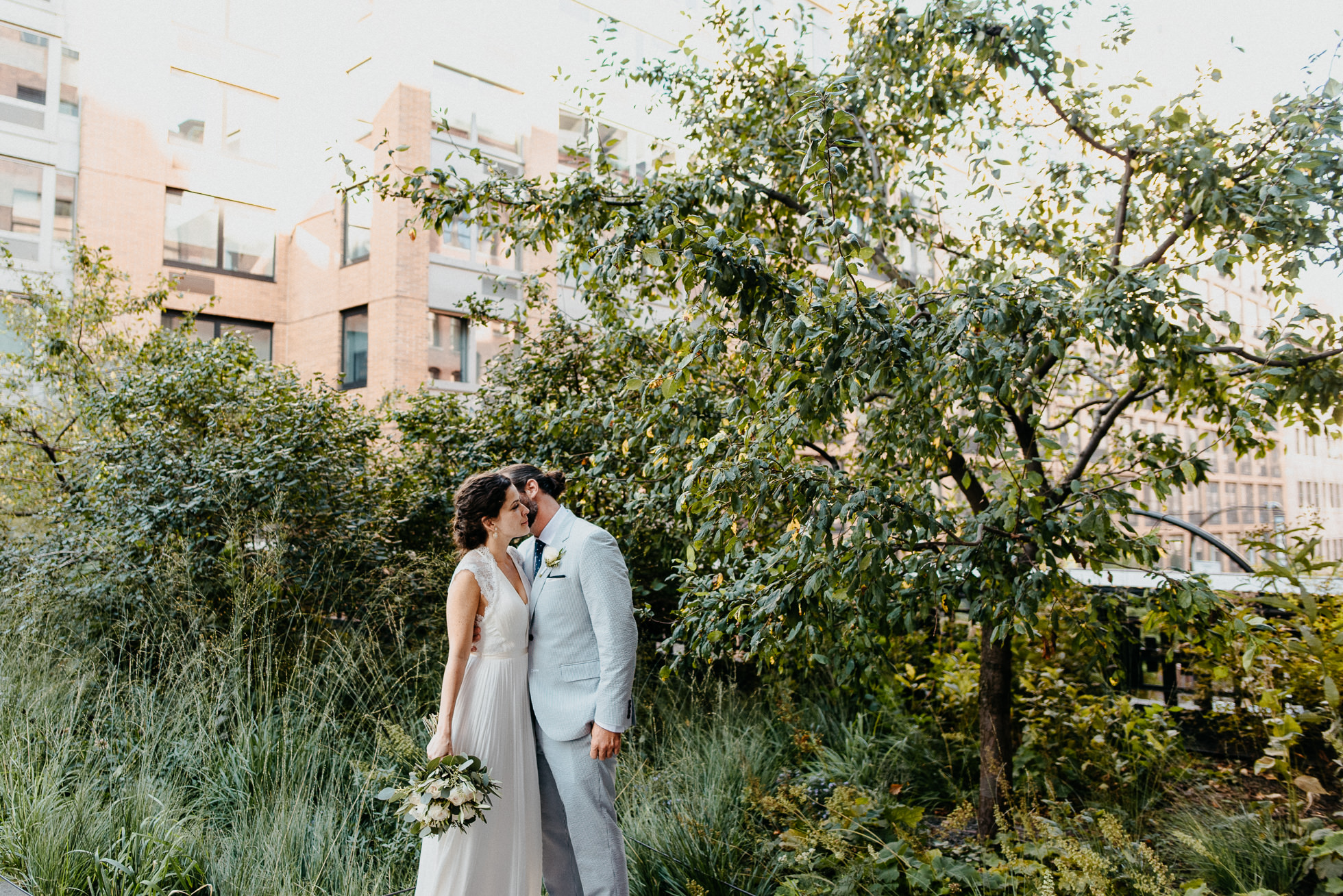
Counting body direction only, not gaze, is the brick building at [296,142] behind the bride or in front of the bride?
behind

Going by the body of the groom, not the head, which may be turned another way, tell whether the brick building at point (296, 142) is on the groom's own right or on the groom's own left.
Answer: on the groom's own right

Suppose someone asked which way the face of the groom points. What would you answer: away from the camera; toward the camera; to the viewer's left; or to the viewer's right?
to the viewer's left

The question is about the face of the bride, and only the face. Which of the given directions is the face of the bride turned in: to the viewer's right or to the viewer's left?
to the viewer's right

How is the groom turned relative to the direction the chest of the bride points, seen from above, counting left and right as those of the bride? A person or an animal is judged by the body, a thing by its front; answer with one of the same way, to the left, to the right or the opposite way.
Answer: to the right

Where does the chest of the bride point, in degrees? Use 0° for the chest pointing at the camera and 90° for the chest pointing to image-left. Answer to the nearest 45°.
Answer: approximately 315°
